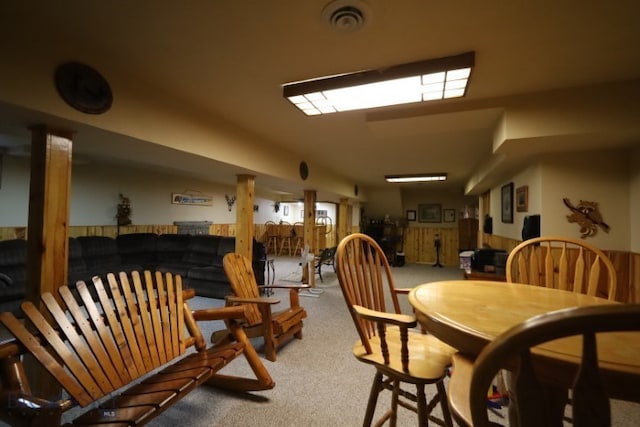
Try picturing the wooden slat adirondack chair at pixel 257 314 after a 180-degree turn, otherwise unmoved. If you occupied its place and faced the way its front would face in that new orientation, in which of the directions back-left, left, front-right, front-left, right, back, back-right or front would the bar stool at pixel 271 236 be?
front-right

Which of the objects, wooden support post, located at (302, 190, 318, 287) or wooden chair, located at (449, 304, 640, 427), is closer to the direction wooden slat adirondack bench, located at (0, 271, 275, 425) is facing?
the wooden chair

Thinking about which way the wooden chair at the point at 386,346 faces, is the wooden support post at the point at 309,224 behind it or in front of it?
behind

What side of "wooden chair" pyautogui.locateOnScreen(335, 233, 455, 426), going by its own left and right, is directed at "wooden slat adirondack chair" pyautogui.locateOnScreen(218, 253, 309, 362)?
back

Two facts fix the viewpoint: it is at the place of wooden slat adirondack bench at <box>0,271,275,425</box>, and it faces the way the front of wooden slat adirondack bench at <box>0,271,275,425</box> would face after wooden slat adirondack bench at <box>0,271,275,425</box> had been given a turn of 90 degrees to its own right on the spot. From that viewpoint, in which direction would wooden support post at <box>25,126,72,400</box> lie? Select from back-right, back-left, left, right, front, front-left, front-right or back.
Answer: right

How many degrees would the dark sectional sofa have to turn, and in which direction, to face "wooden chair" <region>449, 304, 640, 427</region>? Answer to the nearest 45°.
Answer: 0° — it already faces it

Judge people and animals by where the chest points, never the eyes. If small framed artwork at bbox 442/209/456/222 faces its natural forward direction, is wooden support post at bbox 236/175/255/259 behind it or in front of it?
in front

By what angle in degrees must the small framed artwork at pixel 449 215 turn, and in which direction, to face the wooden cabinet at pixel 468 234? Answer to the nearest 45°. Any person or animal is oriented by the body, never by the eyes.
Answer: approximately 45° to its left

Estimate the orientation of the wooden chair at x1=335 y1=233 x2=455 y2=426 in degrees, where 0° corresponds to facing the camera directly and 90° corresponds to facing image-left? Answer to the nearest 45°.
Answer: approximately 315°
